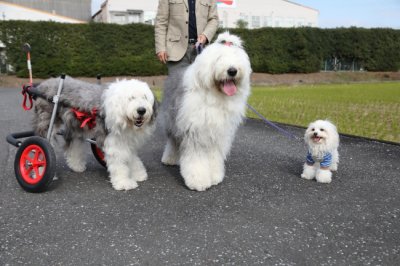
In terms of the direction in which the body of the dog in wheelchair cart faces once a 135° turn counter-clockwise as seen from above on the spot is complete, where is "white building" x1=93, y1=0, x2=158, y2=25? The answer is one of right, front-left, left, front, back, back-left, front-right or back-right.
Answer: front

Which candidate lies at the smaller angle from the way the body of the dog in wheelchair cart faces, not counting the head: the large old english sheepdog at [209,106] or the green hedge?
the large old english sheepdog

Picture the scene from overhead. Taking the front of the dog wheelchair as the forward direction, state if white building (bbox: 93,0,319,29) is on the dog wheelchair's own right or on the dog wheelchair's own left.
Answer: on the dog wheelchair's own left

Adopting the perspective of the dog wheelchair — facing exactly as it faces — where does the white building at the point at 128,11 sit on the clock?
The white building is roughly at 8 o'clock from the dog wheelchair.

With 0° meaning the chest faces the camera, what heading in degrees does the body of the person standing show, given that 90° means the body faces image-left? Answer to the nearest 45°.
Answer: approximately 0°

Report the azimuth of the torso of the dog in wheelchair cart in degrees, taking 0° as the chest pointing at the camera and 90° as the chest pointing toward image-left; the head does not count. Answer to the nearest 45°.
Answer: approximately 315°
